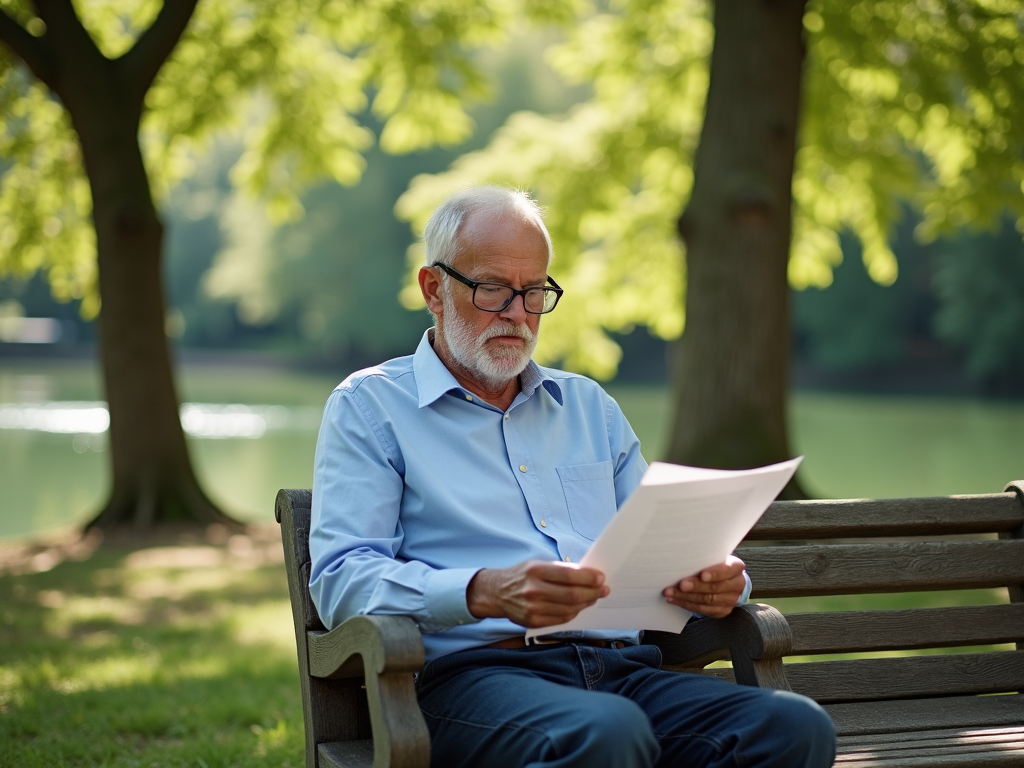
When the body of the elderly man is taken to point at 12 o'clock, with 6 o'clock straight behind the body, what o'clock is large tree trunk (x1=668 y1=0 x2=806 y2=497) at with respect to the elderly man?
The large tree trunk is roughly at 8 o'clock from the elderly man.

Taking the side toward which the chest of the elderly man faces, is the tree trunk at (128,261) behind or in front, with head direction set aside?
behind

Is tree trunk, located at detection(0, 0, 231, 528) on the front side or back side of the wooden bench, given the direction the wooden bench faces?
on the back side

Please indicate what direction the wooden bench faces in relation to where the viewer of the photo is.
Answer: facing the viewer and to the right of the viewer
